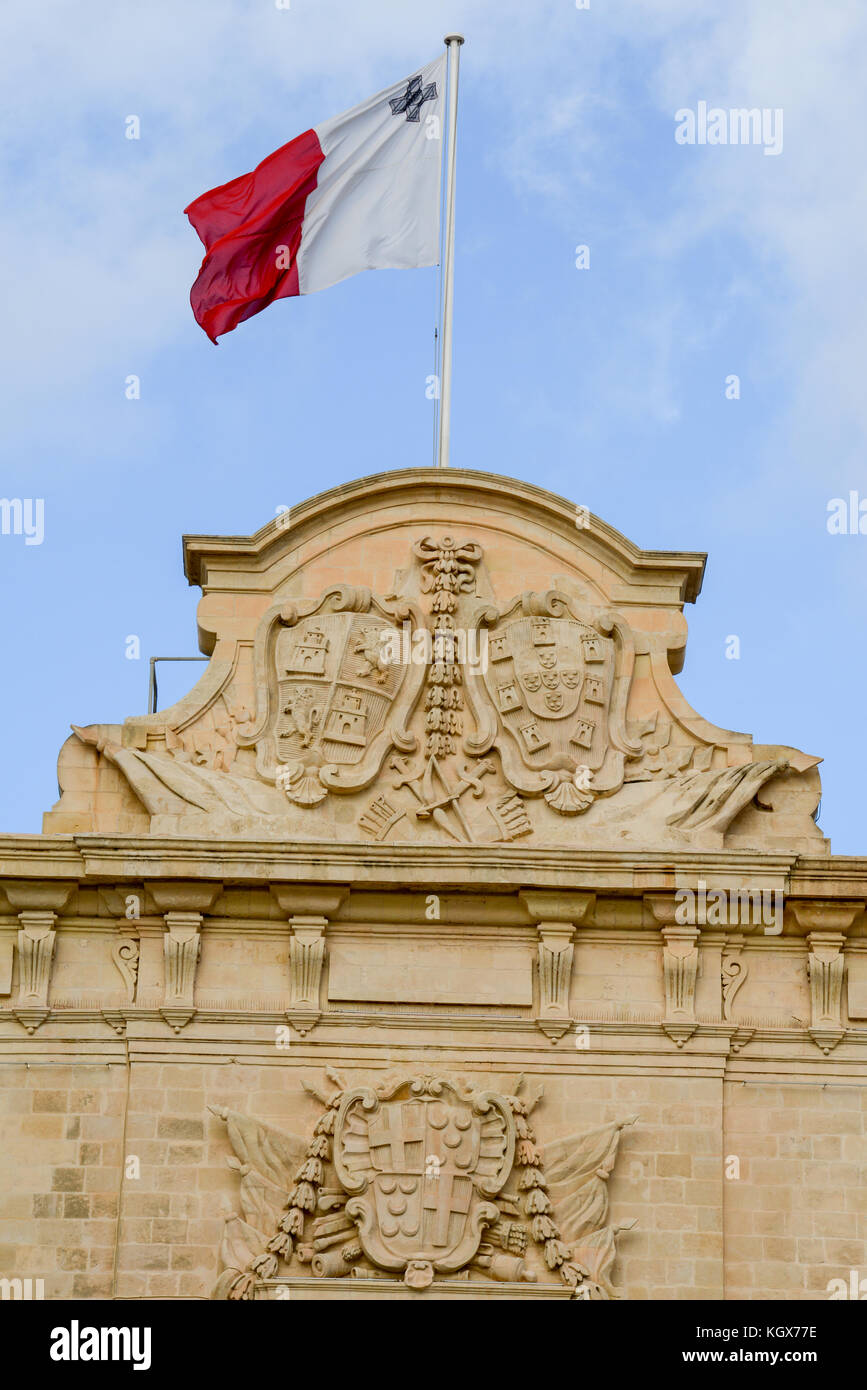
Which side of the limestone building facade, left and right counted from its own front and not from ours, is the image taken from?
front
